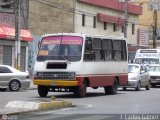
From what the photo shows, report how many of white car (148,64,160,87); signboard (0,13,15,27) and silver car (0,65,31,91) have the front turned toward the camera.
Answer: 2

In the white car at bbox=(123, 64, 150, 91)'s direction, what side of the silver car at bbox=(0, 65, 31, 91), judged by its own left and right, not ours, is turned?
back

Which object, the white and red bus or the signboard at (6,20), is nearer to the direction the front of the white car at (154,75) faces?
the white and red bus

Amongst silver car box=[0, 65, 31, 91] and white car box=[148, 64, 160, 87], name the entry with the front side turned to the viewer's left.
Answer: the silver car

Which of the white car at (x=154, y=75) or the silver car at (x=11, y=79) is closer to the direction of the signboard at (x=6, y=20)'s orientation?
the silver car

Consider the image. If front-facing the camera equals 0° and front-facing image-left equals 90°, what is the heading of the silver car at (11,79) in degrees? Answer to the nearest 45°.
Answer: approximately 90°

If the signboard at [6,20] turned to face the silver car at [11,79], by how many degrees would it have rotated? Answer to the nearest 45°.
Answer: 0° — it already faces it

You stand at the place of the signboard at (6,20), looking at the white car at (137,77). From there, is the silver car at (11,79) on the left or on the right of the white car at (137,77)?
right

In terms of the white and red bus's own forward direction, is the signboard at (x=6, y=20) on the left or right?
on its right

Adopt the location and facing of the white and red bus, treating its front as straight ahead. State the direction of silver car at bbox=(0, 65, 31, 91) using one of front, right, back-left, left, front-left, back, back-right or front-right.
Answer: right

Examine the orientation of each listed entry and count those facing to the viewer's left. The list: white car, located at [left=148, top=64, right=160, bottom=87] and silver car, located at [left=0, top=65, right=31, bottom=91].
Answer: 1

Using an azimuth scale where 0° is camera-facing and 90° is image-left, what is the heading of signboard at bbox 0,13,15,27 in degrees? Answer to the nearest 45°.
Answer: approximately 0°

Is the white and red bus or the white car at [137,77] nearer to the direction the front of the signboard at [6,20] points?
the white and red bus

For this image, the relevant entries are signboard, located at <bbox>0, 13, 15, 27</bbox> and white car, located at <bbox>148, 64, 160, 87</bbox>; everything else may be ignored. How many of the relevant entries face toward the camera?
2
